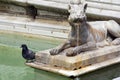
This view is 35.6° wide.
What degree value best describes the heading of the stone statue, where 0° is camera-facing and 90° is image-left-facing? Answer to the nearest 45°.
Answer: approximately 45°
